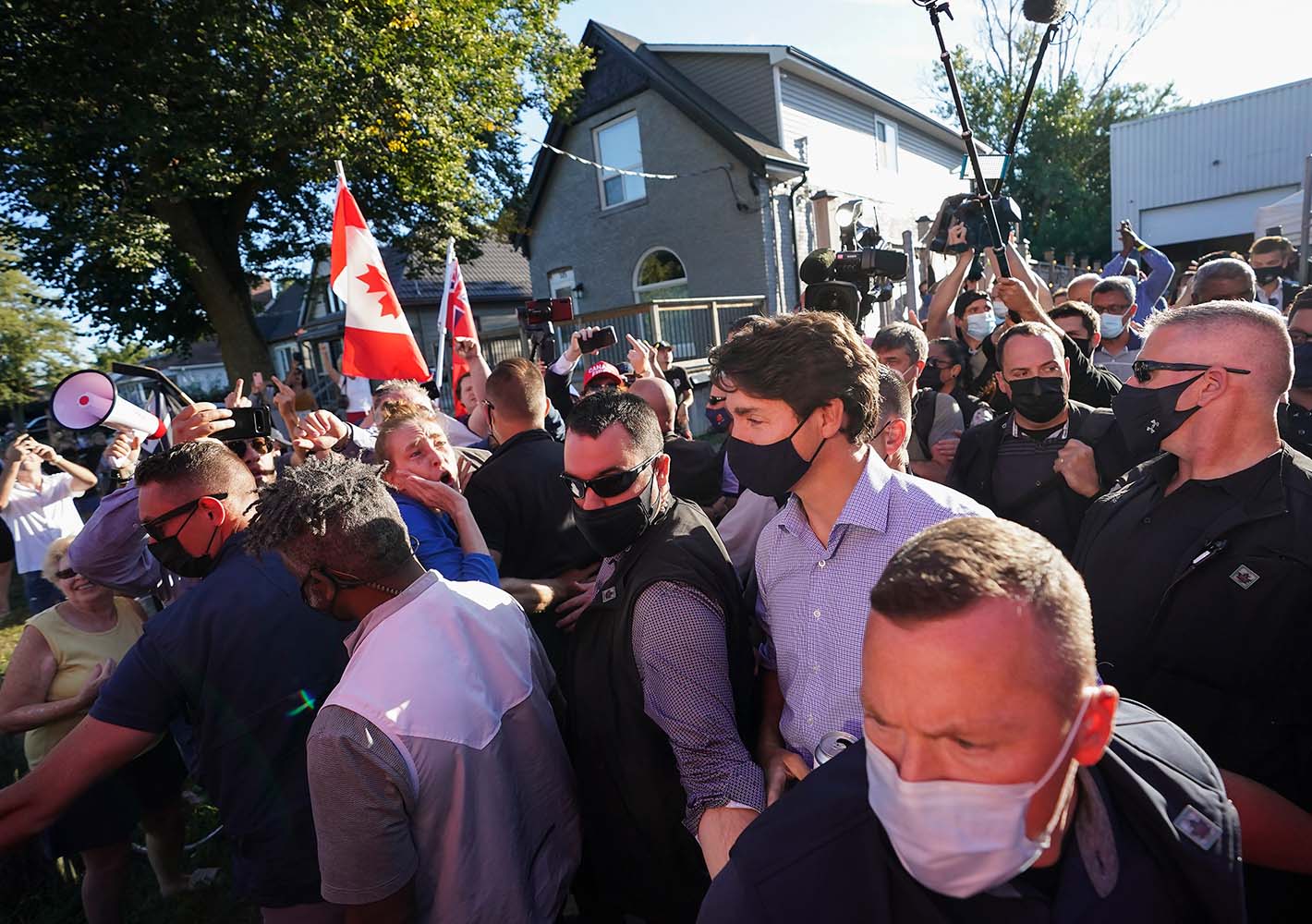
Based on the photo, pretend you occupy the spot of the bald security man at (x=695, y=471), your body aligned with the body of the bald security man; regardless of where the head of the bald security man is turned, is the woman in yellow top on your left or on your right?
on your left

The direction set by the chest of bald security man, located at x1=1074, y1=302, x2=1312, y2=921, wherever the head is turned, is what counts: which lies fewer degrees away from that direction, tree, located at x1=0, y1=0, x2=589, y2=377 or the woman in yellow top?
the woman in yellow top

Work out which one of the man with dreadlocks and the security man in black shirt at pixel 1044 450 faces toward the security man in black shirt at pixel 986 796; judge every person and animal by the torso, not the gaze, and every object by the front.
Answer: the security man in black shirt at pixel 1044 450

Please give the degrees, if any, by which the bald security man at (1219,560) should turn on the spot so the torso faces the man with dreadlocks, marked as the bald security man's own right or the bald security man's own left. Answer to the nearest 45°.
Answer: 0° — they already face them

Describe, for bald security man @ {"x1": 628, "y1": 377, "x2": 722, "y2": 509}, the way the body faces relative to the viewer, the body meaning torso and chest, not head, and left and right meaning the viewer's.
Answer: facing away from the viewer

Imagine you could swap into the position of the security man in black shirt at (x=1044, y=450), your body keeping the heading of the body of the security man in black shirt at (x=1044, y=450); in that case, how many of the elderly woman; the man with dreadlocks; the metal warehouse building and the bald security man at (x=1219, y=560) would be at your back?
1

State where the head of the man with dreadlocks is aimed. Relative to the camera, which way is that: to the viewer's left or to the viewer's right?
to the viewer's left

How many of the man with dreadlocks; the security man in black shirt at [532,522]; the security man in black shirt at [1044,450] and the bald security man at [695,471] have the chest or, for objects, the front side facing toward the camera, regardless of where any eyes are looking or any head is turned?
1

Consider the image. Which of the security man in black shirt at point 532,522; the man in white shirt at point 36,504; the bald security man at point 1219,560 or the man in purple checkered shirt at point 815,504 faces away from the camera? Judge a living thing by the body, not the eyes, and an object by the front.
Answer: the security man in black shirt

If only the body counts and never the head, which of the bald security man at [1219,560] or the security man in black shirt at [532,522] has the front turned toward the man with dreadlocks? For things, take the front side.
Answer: the bald security man

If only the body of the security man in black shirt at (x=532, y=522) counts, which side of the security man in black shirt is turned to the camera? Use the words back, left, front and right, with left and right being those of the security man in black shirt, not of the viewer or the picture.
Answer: back

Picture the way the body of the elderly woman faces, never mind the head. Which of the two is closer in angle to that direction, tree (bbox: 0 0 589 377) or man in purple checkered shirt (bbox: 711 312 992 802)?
the man in purple checkered shirt
